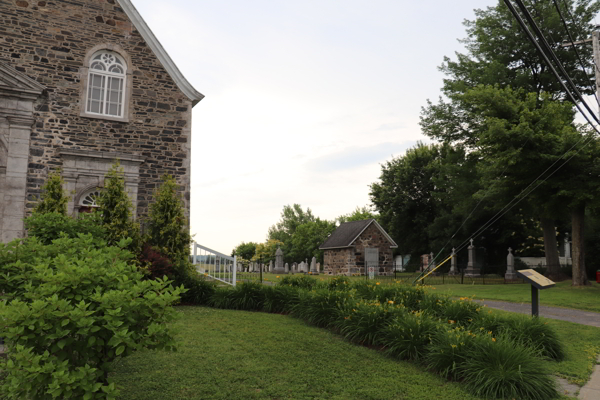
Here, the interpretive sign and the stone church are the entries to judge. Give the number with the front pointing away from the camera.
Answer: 0

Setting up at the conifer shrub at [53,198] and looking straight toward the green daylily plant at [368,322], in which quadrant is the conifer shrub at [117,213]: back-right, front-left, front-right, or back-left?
front-left

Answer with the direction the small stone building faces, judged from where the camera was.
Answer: facing the viewer and to the right of the viewer

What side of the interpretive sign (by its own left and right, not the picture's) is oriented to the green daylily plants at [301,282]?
right

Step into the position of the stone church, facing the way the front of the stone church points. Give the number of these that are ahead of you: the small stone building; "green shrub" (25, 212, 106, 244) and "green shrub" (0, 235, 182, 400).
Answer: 2

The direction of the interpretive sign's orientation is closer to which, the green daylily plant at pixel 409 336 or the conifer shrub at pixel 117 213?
the green daylily plant

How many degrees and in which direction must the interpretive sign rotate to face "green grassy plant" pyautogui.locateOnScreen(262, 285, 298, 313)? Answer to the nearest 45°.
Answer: approximately 45° to its right

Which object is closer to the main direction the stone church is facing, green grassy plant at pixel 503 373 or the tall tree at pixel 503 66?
the green grassy plant

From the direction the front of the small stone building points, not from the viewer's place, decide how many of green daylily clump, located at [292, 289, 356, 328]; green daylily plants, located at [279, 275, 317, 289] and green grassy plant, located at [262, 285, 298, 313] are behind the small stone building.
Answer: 0

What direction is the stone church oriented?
toward the camera

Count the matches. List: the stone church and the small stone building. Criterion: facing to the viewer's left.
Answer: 0

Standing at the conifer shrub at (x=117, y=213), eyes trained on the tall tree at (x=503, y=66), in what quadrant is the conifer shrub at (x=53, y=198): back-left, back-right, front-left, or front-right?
back-left

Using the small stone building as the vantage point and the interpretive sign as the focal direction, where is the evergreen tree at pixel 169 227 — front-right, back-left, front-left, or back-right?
front-right
